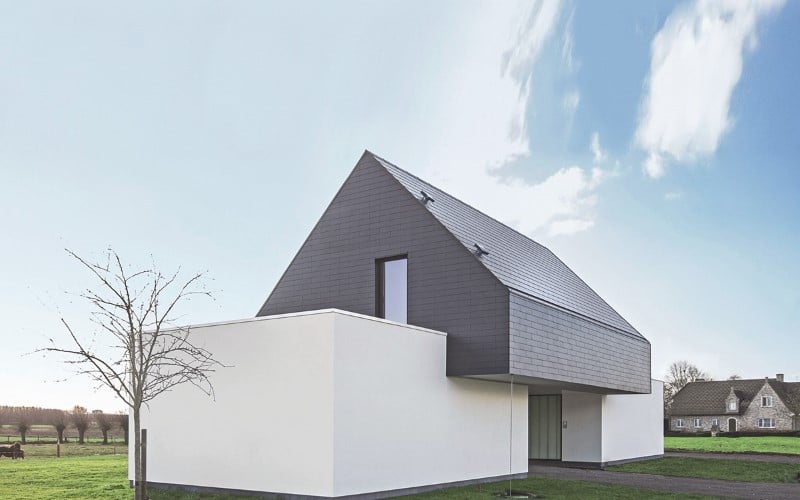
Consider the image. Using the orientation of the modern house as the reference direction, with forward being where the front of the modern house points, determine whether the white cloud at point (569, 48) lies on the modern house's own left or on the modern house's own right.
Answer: on the modern house's own left

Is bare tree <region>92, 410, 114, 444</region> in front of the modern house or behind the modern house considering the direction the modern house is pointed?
behind

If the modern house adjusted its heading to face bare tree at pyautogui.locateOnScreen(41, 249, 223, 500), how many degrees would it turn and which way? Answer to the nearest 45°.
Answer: approximately 90° to its right

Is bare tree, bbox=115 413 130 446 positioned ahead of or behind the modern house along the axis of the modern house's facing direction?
behind

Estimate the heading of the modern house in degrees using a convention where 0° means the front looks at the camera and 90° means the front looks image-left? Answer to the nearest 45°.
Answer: approximately 315°

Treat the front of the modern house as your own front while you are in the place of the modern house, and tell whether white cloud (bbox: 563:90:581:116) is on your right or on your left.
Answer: on your left
